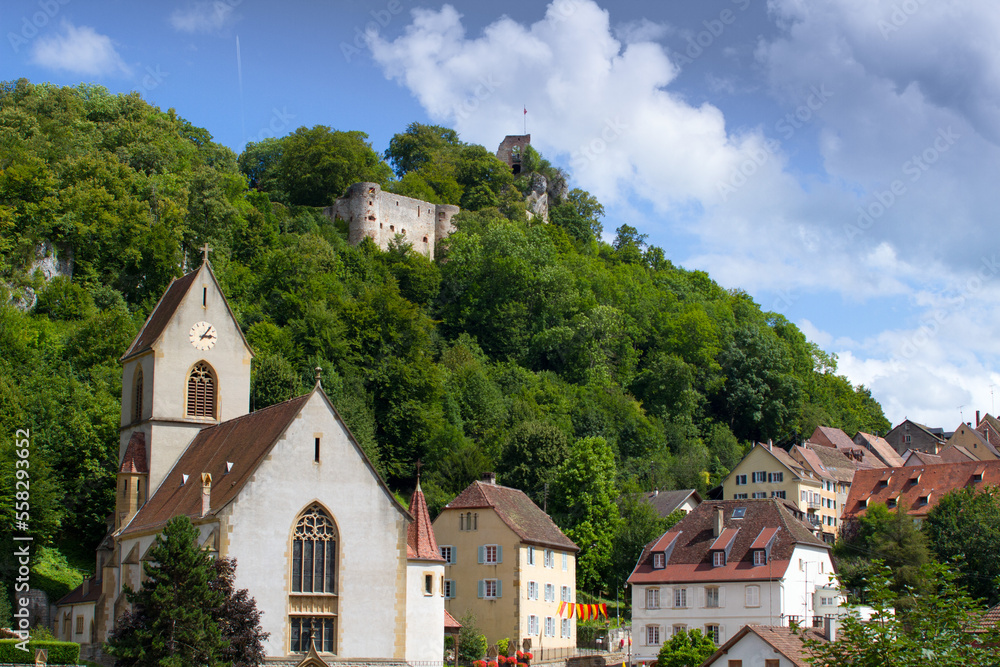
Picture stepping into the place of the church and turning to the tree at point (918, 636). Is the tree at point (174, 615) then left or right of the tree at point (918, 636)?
right

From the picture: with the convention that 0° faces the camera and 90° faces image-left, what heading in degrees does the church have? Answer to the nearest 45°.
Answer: approximately 0°

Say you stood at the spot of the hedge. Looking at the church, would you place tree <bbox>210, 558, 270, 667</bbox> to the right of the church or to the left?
right

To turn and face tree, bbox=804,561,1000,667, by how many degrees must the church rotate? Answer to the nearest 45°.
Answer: approximately 45° to its left

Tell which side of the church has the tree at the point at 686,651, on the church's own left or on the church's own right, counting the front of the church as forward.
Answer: on the church's own left
